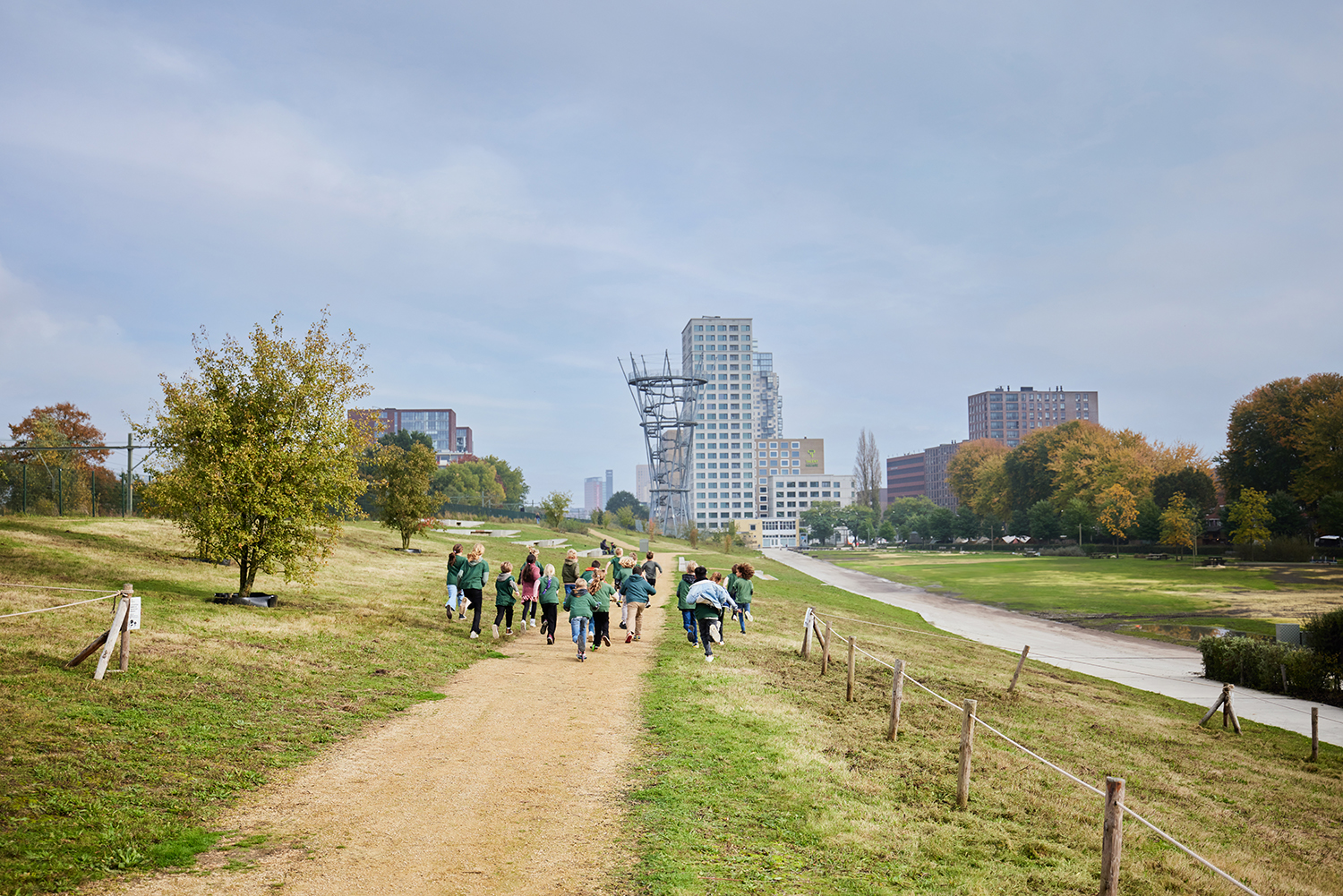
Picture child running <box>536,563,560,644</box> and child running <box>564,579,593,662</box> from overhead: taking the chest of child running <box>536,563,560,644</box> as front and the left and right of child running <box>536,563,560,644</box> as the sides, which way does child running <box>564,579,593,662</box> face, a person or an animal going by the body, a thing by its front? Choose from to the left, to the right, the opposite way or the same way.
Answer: the same way

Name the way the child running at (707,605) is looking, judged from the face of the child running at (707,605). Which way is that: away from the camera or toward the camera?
away from the camera

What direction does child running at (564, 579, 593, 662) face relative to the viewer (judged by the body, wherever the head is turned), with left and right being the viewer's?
facing away from the viewer

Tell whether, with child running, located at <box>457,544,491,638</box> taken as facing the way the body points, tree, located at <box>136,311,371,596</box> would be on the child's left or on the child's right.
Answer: on the child's left

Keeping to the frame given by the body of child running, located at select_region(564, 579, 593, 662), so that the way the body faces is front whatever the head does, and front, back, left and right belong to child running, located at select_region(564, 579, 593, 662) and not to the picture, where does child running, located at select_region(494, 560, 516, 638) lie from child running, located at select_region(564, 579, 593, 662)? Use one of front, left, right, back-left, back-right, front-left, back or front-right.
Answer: front-left

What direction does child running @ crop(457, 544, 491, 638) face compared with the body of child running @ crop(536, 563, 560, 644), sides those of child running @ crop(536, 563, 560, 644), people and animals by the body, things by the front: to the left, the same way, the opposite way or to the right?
the same way

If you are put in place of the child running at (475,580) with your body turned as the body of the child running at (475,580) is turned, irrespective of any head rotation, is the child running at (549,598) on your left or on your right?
on your right

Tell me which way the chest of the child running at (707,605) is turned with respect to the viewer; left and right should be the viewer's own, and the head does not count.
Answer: facing away from the viewer

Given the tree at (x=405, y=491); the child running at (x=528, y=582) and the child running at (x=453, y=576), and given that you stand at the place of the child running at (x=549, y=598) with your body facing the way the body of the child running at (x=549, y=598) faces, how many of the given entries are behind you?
0

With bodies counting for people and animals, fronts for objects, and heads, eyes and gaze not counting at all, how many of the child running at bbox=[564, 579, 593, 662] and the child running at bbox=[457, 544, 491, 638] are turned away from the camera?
2

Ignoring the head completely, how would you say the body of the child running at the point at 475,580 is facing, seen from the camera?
away from the camera

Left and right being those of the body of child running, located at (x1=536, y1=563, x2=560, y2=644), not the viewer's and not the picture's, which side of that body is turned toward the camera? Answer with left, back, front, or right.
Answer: back

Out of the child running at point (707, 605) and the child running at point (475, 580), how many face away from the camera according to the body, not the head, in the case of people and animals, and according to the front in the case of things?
2

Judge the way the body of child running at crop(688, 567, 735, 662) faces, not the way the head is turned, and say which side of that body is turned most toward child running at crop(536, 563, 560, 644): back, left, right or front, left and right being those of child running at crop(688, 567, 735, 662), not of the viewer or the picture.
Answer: left

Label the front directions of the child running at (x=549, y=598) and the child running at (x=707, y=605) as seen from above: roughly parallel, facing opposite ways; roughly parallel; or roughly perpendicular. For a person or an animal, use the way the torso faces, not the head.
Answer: roughly parallel

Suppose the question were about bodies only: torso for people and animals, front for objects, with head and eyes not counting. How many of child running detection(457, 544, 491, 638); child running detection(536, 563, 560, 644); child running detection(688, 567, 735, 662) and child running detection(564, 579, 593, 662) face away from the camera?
4

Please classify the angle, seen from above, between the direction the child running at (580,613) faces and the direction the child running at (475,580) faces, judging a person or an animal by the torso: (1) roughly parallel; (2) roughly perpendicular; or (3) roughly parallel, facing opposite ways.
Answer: roughly parallel
